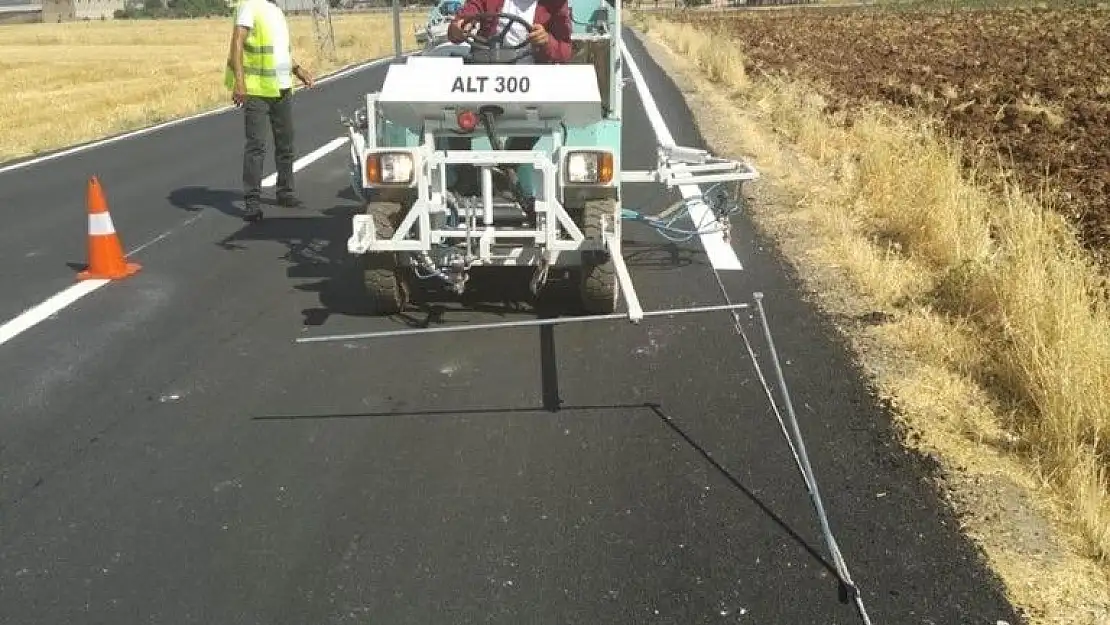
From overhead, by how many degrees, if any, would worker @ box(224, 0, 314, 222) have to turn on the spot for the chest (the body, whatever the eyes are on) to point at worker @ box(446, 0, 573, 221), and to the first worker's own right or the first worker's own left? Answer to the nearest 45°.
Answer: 0° — they already face them

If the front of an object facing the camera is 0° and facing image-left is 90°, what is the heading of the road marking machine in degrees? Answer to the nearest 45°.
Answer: approximately 0°

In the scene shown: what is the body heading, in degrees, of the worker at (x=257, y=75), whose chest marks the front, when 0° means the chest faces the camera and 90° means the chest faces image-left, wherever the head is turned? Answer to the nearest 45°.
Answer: approximately 315°

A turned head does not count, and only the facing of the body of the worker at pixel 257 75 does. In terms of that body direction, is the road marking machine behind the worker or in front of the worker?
in front

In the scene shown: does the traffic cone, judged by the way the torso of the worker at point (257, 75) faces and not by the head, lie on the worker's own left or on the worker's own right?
on the worker's own right

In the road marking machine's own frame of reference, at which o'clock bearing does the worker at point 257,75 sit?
The worker is roughly at 5 o'clock from the road marking machine.

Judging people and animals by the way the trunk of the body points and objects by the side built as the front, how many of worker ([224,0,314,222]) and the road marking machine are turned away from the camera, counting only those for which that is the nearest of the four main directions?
0

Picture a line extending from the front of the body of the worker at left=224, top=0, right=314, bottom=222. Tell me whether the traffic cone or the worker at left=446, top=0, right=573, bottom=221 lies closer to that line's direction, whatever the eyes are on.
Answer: the worker

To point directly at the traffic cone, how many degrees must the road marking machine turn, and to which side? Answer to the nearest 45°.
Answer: approximately 135° to its right
